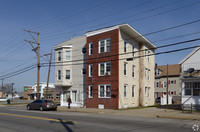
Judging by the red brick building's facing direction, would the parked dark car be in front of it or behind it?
in front

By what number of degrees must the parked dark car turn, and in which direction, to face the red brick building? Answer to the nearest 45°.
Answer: approximately 135° to its right

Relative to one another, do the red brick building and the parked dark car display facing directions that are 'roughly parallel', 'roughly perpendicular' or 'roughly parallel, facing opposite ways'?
roughly perpendicular

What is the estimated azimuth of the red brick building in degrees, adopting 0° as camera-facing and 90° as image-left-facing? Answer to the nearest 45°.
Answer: approximately 45°

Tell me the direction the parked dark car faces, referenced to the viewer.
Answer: facing away from the viewer and to the left of the viewer
